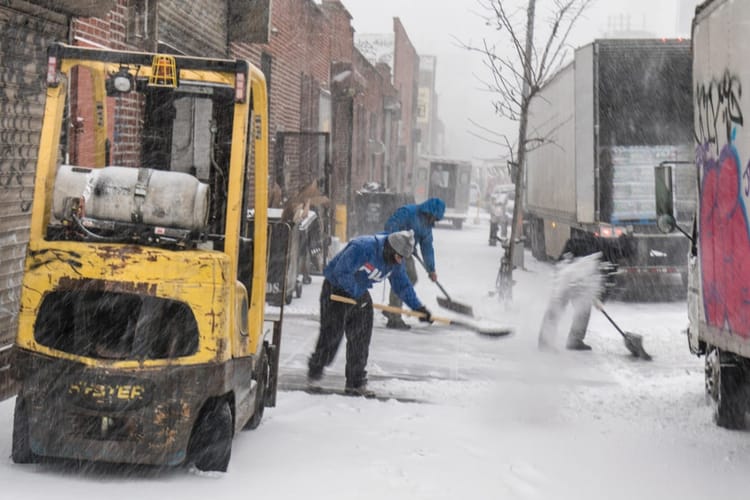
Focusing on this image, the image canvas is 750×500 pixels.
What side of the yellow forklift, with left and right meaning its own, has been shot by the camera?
back

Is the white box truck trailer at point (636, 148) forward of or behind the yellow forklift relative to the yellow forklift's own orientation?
forward
